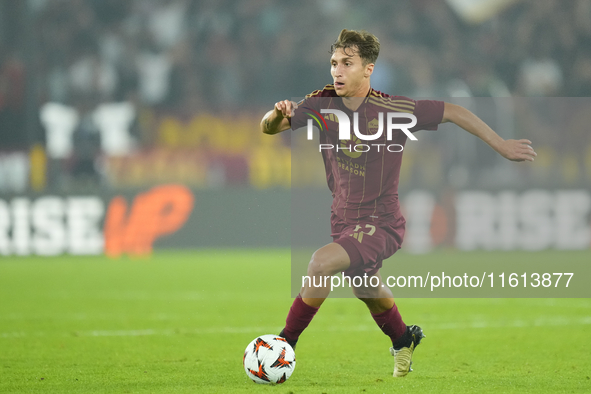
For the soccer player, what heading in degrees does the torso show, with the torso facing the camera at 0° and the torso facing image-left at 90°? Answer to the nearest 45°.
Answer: approximately 45°
